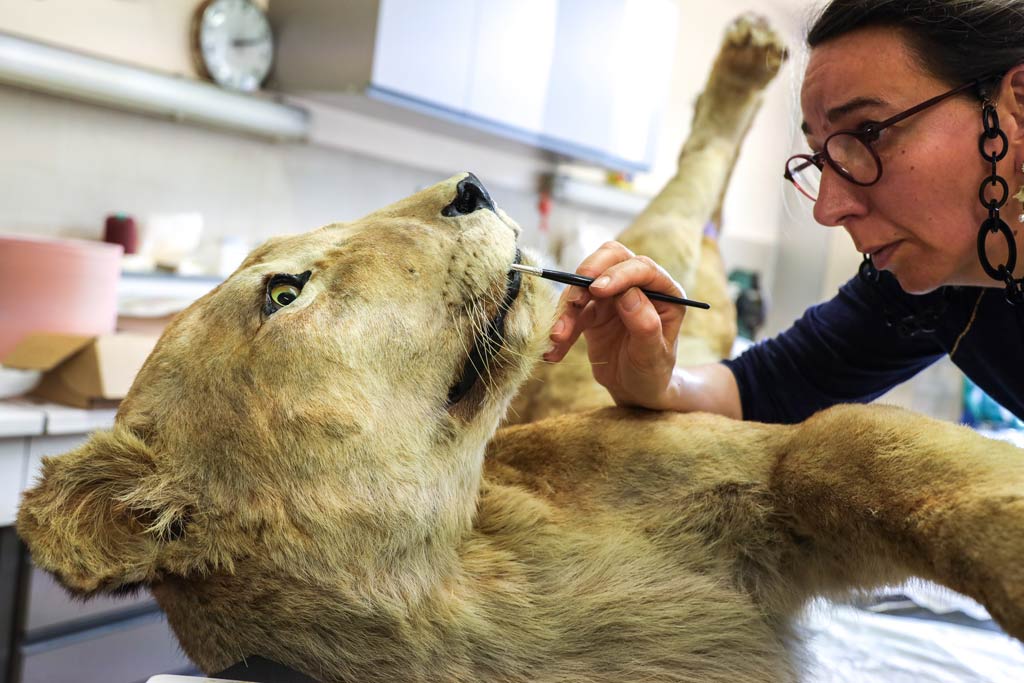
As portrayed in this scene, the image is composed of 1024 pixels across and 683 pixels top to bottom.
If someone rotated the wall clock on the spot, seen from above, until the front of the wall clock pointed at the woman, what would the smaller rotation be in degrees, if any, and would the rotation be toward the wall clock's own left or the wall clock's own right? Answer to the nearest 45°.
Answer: approximately 45° to the wall clock's own right

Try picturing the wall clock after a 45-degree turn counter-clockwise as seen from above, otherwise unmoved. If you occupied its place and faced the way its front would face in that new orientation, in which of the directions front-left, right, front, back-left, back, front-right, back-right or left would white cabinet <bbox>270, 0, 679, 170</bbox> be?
front

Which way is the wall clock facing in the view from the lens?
facing the viewer and to the right of the viewer

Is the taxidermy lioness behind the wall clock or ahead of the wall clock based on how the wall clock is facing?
ahead

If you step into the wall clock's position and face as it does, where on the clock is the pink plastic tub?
The pink plastic tub is roughly at 2 o'clock from the wall clock.

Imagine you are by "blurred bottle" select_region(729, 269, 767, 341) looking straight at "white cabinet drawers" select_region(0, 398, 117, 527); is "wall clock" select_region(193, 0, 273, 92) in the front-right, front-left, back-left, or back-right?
front-right

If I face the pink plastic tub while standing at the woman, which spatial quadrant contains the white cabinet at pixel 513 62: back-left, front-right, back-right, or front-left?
front-right

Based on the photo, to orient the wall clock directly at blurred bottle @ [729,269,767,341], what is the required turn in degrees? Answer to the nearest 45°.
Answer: approximately 45° to its left

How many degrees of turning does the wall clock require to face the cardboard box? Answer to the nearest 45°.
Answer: approximately 45° to its right

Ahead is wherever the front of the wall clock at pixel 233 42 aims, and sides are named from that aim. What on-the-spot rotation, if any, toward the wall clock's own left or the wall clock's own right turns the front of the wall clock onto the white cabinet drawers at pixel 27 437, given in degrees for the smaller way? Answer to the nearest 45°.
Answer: approximately 45° to the wall clock's own right

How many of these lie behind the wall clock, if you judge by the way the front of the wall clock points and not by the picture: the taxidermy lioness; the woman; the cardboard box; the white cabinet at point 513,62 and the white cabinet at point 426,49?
0

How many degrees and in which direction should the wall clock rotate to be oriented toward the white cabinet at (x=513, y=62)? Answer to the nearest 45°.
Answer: approximately 45° to its left

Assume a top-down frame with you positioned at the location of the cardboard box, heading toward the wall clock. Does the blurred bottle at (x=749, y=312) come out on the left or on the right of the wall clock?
right

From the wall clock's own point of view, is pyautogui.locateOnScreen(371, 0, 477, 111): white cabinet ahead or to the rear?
ahead
